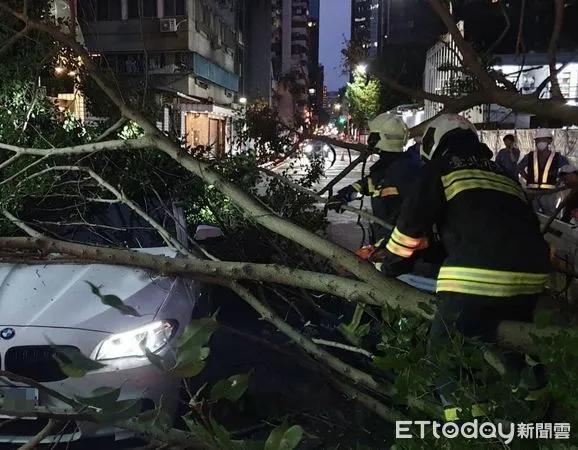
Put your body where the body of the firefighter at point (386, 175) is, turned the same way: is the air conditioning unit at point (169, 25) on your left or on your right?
on your right

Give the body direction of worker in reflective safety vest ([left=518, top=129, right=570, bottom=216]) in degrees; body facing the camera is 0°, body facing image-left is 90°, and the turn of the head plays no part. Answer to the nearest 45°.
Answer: approximately 0°

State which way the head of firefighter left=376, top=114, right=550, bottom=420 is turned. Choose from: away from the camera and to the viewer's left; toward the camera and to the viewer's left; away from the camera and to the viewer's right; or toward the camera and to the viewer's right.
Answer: away from the camera and to the viewer's left

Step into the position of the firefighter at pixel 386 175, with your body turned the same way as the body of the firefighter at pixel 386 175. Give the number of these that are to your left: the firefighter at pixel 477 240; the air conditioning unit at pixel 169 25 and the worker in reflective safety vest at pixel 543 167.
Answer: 1

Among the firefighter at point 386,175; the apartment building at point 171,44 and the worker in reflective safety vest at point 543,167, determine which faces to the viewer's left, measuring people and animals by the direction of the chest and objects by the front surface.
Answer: the firefighter at point 386,175

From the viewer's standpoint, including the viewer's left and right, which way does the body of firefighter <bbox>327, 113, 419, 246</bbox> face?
facing to the left of the viewer

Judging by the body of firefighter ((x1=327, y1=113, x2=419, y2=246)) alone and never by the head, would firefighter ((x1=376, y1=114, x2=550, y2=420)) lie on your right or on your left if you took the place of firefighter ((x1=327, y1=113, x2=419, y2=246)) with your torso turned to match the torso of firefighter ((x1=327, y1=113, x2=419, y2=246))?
on your left

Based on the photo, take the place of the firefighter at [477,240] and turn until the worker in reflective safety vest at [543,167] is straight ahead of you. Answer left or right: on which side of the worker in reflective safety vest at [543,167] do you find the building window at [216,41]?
left

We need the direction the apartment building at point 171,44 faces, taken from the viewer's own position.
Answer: facing the viewer and to the right of the viewer

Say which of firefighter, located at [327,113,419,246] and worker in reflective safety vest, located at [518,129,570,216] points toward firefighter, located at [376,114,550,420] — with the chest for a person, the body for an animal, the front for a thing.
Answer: worker in reflective safety vest, located at [518,129,570,216]

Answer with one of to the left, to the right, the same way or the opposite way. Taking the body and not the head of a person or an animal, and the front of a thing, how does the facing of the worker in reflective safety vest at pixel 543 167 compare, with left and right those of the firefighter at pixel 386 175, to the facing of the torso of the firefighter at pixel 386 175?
to the left

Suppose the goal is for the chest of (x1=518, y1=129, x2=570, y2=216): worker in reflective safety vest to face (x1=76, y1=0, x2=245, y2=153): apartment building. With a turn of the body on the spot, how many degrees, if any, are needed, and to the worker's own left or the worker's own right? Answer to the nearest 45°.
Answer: approximately 135° to the worker's own right

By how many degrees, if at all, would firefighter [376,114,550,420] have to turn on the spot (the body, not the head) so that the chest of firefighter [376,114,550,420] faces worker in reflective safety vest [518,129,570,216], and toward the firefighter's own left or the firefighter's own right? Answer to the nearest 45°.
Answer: approximately 45° to the firefighter's own right

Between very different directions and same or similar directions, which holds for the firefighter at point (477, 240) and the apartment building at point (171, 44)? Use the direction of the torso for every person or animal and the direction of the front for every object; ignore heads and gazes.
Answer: very different directions

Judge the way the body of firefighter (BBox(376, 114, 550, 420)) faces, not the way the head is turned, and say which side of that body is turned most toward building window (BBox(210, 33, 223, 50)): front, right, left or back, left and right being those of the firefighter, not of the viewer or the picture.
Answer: front

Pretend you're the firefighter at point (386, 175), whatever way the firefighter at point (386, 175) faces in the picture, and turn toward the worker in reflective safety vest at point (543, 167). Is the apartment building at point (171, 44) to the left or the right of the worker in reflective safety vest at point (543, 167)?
left

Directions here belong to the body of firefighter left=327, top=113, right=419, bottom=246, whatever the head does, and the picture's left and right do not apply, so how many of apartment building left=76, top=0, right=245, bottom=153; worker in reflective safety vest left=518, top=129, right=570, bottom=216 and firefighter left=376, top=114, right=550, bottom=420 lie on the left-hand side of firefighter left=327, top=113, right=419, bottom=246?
1

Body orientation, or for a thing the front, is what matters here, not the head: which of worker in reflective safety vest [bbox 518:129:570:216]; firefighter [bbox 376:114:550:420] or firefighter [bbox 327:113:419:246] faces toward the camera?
worker in reflective safety vest [bbox 518:129:570:216]

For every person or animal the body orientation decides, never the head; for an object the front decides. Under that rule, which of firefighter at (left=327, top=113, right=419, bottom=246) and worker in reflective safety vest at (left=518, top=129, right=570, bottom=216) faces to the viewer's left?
firefighter at (left=327, top=113, right=419, bottom=246)

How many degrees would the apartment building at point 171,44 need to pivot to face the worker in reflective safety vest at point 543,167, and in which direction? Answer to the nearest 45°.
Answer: approximately 45° to its right

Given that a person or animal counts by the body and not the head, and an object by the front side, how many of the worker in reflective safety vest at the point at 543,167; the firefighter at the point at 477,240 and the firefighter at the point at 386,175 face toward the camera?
1
